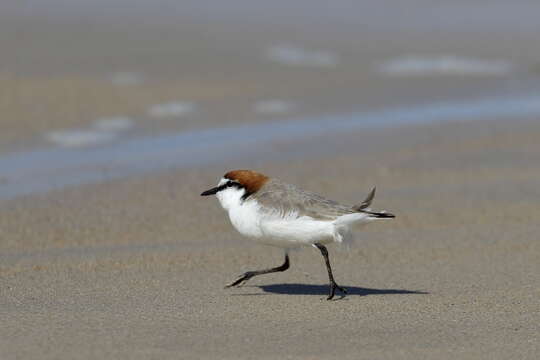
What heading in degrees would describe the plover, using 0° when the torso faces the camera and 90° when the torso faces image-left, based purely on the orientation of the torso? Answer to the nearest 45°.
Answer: approximately 90°
